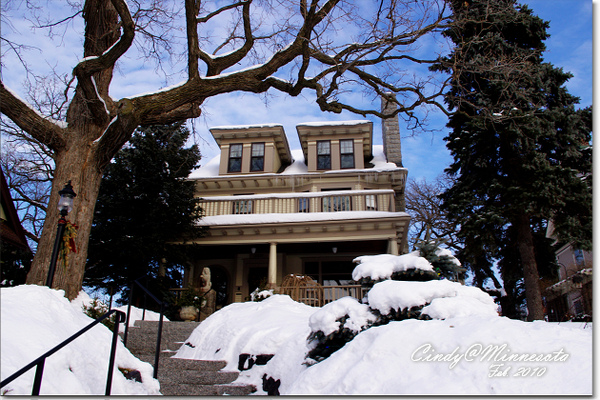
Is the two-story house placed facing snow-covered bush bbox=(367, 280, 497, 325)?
yes

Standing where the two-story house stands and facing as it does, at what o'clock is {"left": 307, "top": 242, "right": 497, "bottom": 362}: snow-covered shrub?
The snow-covered shrub is roughly at 12 o'clock from the two-story house.

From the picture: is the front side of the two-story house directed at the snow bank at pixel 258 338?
yes

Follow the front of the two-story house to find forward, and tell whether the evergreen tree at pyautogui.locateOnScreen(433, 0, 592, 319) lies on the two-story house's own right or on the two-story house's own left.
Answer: on the two-story house's own left

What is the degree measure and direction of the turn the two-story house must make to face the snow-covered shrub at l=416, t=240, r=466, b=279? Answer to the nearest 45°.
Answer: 0° — it already faces it

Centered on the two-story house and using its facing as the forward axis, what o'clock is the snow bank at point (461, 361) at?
The snow bank is roughly at 12 o'clock from the two-story house.

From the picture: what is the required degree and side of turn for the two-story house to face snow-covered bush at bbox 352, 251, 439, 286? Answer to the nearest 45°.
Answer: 0° — it already faces it

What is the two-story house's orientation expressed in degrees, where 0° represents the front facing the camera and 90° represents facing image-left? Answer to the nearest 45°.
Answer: approximately 0°

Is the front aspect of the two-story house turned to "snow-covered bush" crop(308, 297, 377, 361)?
yes

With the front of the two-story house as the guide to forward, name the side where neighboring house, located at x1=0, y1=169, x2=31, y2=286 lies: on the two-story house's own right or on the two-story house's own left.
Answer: on the two-story house's own right
